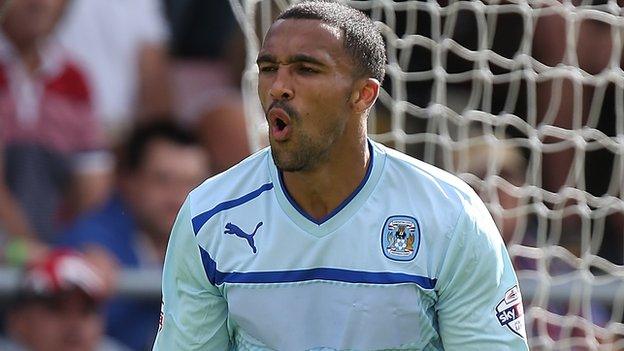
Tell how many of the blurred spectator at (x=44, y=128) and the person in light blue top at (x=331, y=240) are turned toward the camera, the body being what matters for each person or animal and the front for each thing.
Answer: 2

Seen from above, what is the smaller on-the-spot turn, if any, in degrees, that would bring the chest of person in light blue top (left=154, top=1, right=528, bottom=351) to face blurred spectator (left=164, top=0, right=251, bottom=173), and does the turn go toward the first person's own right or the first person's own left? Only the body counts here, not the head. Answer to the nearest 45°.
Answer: approximately 180°

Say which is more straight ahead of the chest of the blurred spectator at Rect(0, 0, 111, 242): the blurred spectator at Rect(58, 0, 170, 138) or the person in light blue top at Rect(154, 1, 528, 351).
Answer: the person in light blue top

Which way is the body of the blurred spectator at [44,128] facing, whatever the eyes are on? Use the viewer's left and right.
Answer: facing the viewer

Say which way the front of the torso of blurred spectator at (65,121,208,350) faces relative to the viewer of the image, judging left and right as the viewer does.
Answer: facing the viewer and to the right of the viewer

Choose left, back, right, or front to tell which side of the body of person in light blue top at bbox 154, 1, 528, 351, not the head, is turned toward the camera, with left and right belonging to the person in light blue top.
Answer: front

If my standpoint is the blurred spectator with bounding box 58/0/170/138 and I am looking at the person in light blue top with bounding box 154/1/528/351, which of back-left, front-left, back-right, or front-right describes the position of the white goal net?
front-left

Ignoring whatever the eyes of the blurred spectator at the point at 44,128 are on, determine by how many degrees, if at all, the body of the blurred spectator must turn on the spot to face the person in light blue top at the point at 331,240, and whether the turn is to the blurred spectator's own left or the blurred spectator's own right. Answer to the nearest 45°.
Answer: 0° — they already face them

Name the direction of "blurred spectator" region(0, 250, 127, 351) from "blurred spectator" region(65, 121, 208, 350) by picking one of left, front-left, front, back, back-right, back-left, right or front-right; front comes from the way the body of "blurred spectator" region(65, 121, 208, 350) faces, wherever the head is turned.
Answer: right

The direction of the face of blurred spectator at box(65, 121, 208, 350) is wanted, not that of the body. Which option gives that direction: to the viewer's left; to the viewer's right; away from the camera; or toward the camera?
toward the camera

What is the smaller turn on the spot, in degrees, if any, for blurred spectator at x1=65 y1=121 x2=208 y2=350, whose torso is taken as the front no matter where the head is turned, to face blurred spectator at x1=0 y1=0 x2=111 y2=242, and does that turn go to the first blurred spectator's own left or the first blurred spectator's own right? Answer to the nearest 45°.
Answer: approximately 135° to the first blurred spectator's own right

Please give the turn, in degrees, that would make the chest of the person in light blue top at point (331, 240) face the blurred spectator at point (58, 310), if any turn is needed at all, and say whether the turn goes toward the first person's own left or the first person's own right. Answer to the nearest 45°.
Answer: approximately 135° to the first person's own right

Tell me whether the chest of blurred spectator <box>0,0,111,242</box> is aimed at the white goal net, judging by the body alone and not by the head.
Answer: yes

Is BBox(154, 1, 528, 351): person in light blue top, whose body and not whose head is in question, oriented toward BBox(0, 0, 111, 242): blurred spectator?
no

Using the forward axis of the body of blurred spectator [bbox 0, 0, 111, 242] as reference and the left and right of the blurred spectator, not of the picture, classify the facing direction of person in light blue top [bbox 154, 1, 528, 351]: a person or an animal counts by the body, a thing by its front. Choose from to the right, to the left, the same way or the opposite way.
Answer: the same way
